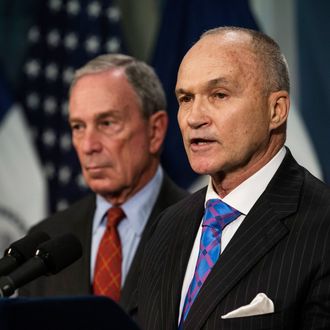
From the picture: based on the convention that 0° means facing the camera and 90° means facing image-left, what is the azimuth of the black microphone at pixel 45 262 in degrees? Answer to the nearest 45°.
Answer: approximately 270°

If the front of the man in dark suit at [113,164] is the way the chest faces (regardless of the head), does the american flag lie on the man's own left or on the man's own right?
on the man's own right

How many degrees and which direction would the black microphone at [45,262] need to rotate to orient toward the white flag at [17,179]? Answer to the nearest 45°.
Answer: approximately 90° to its left

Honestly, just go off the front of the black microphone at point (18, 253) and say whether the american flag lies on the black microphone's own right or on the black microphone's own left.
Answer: on the black microphone's own left

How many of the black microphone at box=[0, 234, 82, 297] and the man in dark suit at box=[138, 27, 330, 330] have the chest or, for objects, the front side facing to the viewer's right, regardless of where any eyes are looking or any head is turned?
1

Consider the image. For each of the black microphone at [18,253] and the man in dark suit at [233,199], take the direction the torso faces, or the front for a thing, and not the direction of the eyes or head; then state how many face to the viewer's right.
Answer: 1
